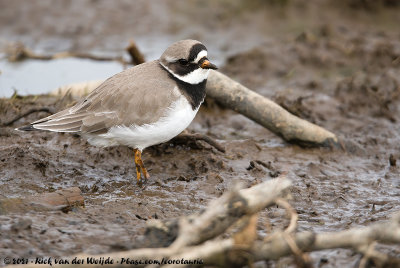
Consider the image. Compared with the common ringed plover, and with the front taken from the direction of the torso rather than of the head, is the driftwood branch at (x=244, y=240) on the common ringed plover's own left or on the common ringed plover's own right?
on the common ringed plover's own right

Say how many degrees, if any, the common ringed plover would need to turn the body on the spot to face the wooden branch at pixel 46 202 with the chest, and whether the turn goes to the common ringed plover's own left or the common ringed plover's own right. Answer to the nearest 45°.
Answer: approximately 135° to the common ringed plover's own right

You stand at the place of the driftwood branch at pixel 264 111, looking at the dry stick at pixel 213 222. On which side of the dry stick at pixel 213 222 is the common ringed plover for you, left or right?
right

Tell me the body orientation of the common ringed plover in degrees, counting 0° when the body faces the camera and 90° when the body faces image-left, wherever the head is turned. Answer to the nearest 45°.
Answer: approximately 270°

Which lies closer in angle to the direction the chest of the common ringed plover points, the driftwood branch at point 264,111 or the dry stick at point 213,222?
the driftwood branch

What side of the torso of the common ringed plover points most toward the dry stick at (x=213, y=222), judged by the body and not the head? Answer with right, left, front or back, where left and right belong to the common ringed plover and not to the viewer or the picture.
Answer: right

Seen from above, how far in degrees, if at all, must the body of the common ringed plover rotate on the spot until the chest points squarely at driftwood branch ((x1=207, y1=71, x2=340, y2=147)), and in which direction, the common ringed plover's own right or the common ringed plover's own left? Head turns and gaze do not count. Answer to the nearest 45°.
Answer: approximately 45° to the common ringed plover's own left
